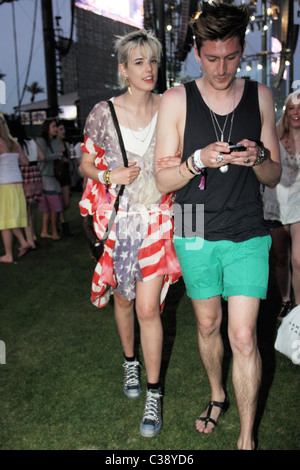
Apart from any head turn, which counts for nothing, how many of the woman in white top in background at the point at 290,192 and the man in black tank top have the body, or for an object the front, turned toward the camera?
2

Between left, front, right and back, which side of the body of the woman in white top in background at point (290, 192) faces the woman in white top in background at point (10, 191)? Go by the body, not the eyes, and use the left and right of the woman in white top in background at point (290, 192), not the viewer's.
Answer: right

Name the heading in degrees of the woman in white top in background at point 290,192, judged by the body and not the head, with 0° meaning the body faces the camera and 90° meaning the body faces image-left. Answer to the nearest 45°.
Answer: approximately 0°

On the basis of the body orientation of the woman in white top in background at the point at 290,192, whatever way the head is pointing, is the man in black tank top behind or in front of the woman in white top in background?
in front

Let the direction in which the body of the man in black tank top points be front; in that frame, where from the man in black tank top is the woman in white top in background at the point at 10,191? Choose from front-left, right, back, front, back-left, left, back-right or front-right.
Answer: back-right

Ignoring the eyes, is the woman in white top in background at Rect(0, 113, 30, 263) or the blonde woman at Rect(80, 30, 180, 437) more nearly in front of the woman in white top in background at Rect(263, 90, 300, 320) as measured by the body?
the blonde woman
